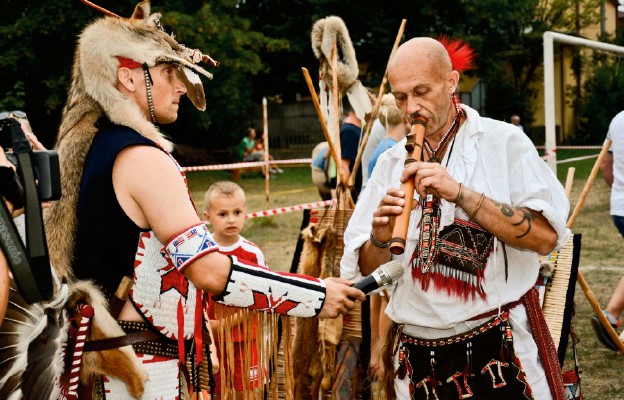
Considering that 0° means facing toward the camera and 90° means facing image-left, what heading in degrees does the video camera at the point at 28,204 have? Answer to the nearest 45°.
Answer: approximately 225°

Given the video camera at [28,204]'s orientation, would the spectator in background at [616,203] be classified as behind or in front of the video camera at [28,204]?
in front

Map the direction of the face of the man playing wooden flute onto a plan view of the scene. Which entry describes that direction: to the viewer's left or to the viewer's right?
to the viewer's left

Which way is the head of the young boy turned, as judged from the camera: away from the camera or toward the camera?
toward the camera

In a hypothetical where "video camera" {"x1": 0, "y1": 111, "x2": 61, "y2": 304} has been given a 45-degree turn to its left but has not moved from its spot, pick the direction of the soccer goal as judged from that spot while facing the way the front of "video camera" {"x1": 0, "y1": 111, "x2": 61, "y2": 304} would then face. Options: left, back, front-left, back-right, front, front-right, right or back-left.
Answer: front-right

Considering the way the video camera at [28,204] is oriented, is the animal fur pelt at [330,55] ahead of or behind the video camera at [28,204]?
ahead

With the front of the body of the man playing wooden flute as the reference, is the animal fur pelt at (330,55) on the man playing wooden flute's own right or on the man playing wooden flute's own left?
on the man playing wooden flute's own right

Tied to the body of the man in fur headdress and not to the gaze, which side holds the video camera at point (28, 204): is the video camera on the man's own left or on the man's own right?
on the man's own right

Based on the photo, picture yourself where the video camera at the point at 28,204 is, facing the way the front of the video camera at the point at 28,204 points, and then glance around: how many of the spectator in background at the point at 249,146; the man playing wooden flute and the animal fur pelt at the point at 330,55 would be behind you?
0

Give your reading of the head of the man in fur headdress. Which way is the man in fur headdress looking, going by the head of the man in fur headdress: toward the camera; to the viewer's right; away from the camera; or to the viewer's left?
to the viewer's right

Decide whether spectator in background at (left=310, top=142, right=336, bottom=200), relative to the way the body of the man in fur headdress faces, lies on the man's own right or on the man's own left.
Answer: on the man's own left

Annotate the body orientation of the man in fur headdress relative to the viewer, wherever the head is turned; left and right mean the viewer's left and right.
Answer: facing to the right of the viewer

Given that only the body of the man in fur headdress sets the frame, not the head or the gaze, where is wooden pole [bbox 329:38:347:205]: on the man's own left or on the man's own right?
on the man's own left
